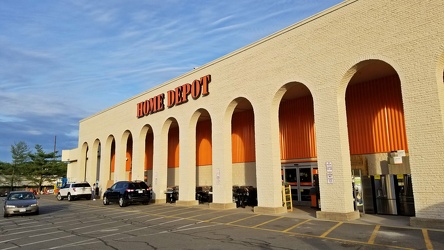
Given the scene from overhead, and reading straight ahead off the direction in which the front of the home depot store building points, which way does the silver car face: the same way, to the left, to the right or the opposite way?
to the left

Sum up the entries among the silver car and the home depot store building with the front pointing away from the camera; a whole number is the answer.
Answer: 0

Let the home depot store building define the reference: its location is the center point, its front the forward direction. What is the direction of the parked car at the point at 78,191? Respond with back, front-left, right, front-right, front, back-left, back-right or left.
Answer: right

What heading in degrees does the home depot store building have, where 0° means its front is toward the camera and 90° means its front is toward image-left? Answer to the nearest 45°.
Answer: approximately 45°

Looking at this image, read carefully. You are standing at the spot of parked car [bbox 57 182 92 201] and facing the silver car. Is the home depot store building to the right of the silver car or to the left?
left

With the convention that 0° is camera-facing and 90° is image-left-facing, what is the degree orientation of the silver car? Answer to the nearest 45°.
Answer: approximately 0°

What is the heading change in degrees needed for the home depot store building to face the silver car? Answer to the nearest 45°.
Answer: approximately 45° to its right

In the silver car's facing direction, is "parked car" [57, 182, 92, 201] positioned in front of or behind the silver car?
behind
